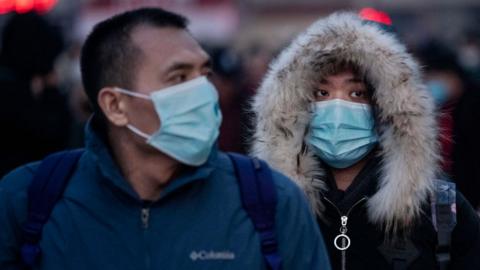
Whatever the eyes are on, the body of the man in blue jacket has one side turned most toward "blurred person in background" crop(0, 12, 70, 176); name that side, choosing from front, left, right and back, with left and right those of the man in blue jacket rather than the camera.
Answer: back

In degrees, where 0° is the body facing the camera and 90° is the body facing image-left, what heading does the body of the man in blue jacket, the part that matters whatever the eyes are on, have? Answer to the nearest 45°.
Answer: approximately 0°

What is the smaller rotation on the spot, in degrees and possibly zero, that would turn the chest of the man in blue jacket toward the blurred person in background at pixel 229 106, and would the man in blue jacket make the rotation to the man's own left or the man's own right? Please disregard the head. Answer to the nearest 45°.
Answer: approximately 180°
